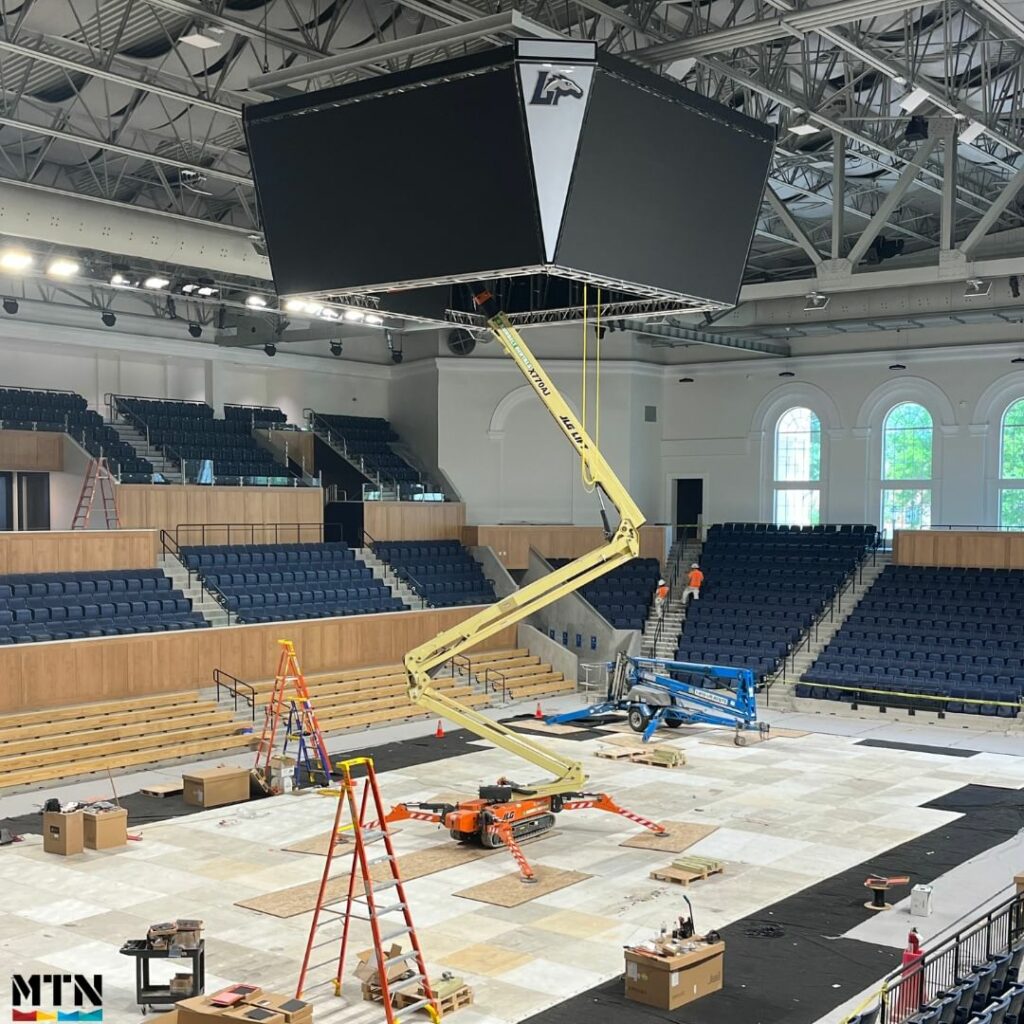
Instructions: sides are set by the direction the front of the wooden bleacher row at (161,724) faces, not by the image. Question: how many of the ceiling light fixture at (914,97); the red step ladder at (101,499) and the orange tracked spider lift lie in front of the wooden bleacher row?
2

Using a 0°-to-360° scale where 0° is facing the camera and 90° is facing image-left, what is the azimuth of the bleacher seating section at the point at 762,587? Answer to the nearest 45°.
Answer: approximately 45°

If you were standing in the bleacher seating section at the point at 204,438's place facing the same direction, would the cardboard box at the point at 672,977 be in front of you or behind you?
in front

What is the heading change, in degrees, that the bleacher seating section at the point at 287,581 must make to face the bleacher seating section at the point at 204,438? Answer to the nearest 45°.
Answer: approximately 180°

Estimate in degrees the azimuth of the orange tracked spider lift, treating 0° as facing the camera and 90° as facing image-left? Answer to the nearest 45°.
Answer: approximately 45°

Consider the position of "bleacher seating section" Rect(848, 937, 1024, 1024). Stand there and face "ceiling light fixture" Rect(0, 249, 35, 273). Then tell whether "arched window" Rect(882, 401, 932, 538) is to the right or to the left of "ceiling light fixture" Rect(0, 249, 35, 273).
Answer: right

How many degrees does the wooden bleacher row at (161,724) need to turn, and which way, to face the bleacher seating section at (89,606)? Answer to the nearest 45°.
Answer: approximately 180°

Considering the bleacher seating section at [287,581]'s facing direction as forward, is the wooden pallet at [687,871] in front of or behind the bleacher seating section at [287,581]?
in front

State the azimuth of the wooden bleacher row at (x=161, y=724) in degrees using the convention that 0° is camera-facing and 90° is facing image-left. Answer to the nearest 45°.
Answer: approximately 315°

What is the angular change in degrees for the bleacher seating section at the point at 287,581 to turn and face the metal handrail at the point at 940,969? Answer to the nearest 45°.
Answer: approximately 45° to its right
